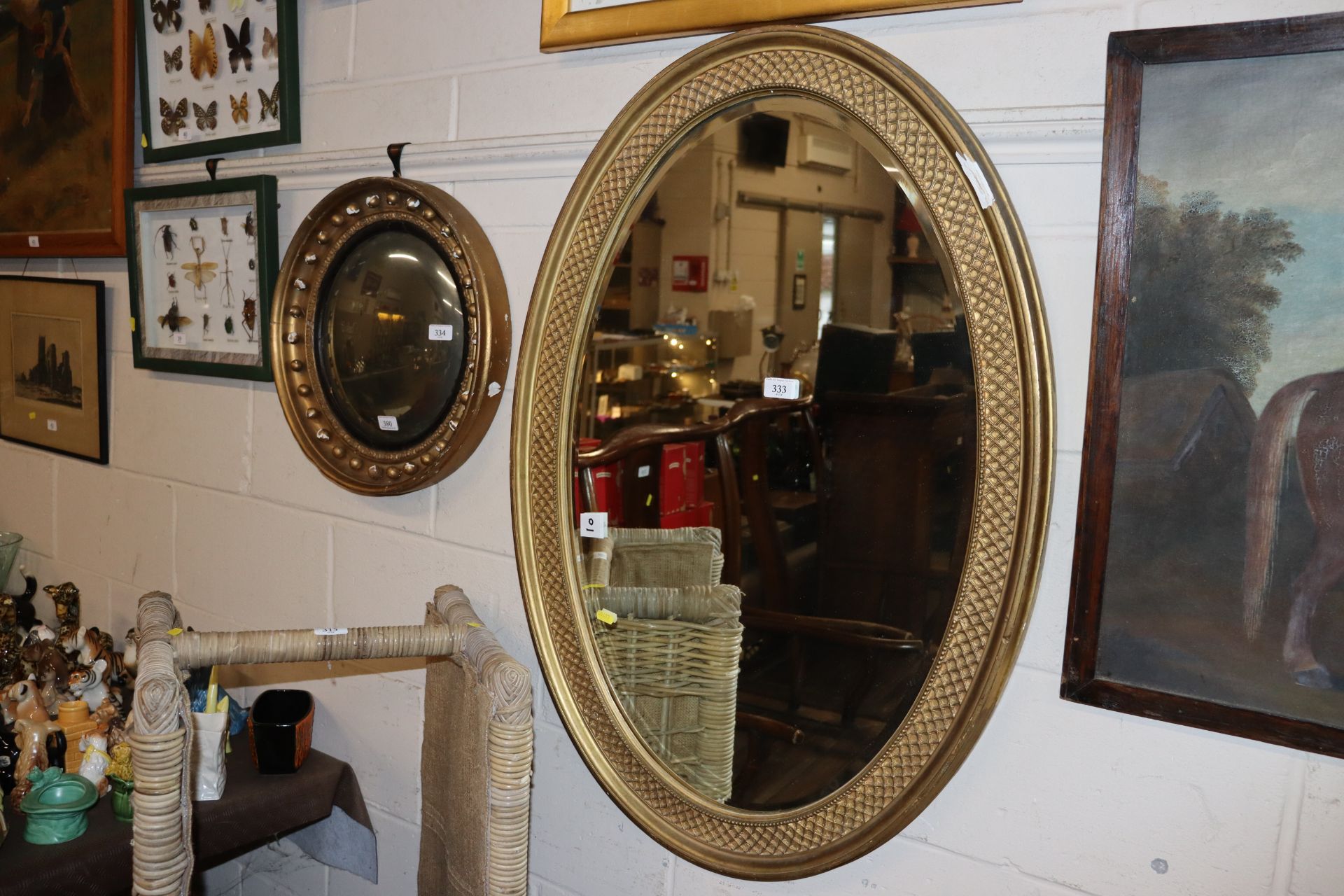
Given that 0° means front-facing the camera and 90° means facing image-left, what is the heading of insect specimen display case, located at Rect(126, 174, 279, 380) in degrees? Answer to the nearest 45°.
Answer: approximately 45°

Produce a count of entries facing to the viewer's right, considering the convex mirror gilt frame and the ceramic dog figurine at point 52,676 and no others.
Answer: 0

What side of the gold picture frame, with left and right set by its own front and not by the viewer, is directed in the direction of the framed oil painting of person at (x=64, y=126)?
right

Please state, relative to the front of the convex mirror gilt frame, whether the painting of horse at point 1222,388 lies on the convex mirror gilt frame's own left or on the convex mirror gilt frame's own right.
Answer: on the convex mirror gilt frame's own left

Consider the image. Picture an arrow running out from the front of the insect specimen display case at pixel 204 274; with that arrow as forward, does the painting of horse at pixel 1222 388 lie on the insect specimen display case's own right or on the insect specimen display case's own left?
on the insect specimen display case's own left

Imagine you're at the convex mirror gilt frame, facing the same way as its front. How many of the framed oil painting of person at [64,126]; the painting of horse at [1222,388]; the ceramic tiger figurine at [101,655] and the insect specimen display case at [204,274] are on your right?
3

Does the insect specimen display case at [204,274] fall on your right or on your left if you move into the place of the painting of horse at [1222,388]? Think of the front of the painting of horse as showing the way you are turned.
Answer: on your right

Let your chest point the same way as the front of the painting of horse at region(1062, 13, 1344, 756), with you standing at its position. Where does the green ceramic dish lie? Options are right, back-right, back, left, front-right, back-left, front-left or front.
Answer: front-right

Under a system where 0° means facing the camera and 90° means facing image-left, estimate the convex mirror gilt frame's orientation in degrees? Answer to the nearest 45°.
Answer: approximately 45°

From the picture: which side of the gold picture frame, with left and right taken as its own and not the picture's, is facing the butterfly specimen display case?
right

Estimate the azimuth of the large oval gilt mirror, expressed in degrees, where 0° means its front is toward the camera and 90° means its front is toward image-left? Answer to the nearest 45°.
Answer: approximately 45°
